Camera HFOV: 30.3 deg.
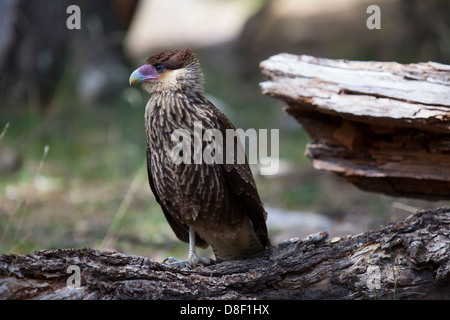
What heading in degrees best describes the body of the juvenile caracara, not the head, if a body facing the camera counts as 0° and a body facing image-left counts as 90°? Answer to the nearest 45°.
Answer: approximately 45°

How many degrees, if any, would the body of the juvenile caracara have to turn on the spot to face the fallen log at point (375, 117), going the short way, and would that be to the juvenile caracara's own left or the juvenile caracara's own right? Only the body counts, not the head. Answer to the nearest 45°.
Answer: approximately 135° to the juvenile caracara's own left
